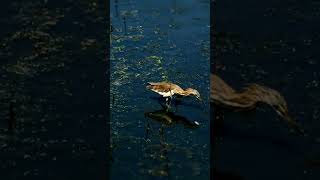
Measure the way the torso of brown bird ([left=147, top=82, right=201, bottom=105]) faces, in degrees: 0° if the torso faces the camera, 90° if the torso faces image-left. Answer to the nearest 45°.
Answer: approximately 270°
